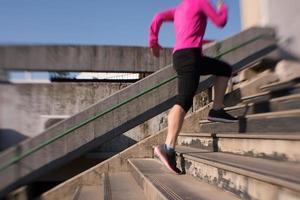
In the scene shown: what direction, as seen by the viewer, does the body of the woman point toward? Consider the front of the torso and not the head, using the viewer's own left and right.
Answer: facing away from the viewer and to the right of the viewer

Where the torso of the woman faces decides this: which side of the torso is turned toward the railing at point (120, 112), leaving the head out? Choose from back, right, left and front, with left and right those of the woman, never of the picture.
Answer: left
